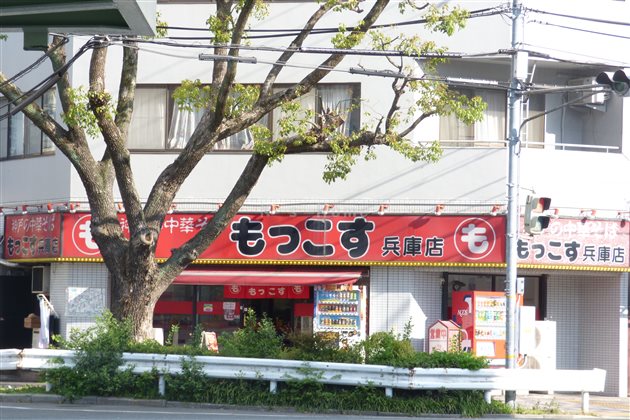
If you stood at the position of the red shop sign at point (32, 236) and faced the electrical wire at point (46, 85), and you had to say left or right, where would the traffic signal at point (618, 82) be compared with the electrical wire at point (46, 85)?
left

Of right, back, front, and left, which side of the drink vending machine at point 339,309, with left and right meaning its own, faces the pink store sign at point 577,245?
left

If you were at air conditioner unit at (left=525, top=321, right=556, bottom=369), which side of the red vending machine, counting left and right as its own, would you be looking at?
left

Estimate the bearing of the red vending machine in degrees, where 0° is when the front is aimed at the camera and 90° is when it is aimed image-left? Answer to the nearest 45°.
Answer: approximately 315°

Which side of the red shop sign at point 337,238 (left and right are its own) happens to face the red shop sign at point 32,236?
right

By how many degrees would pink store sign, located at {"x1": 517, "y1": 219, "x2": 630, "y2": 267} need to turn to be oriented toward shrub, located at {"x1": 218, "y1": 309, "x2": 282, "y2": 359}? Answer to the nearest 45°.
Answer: approximately 45° to its right

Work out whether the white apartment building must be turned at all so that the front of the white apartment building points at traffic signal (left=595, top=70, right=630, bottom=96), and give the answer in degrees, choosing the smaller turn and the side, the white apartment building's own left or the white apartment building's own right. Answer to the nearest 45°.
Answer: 0° — it already faces it
